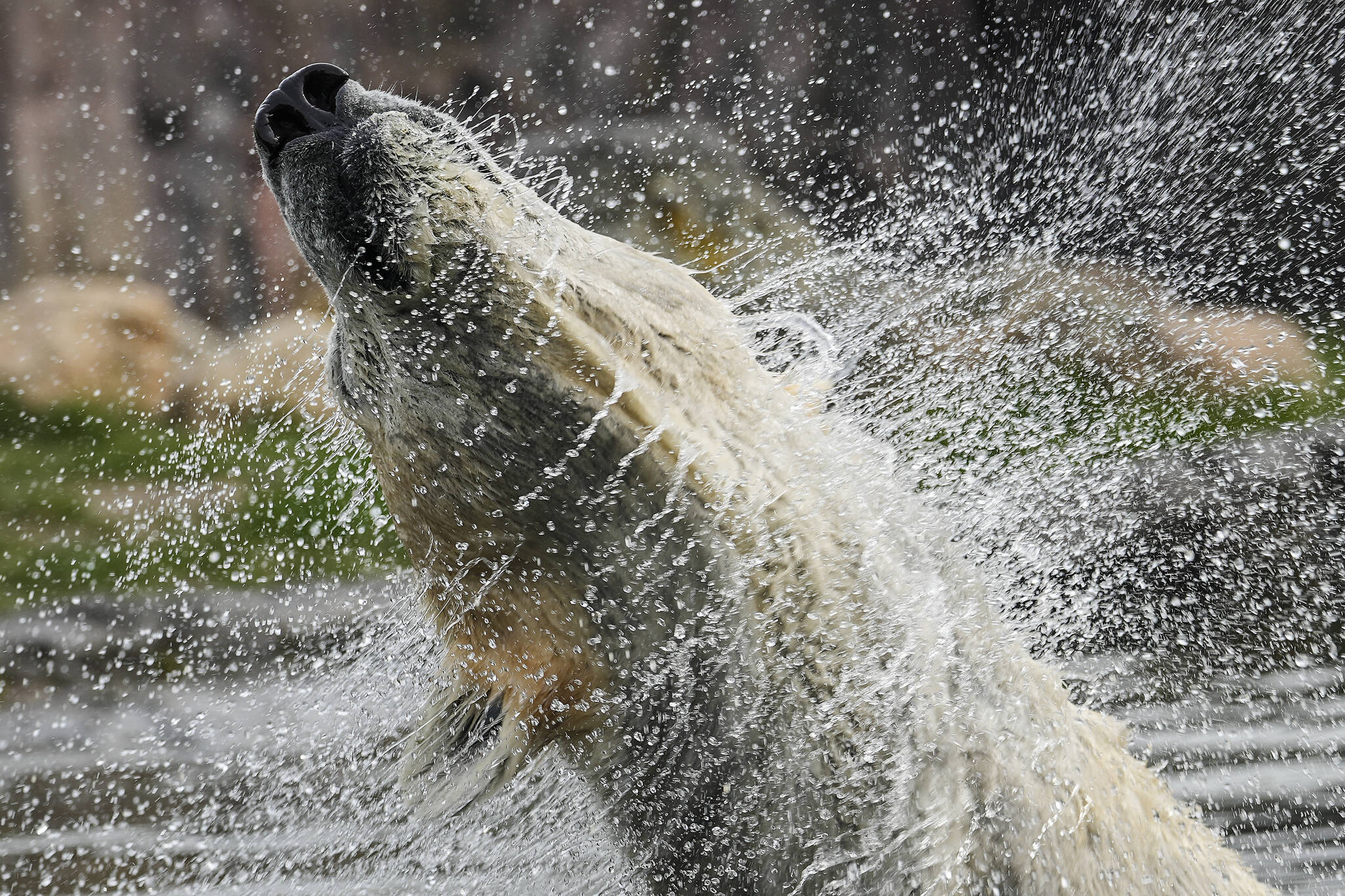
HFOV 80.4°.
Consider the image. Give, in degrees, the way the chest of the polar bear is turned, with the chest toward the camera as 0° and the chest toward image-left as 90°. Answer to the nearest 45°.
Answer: approximately 45°

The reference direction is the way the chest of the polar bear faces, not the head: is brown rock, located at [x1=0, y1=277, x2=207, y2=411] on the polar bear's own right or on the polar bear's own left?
on the polar bear's own right
